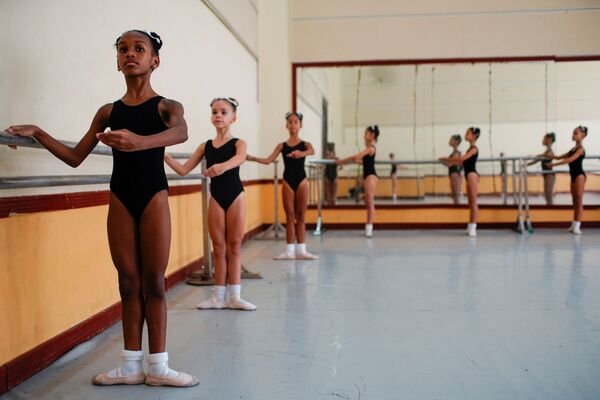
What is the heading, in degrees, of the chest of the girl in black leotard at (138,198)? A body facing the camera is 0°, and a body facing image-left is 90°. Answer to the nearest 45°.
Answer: approximately 0°

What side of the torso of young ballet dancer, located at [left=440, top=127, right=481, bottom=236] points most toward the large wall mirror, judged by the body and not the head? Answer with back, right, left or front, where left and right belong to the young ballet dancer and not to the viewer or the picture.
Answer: right

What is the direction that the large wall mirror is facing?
toward the camera

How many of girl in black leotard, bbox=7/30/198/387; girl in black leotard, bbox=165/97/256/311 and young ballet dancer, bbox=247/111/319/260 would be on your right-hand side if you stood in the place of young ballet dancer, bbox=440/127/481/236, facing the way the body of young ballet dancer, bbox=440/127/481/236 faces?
0

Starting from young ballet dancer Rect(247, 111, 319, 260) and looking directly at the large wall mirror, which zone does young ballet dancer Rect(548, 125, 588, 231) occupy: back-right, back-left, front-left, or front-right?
front-right

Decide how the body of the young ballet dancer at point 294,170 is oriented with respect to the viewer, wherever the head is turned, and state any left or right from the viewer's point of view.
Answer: facing the viewer

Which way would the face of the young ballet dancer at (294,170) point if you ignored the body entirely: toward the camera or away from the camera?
toward the camera

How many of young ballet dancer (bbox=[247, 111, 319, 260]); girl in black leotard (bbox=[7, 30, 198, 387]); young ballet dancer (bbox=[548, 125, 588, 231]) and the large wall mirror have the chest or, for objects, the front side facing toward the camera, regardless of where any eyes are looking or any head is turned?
3

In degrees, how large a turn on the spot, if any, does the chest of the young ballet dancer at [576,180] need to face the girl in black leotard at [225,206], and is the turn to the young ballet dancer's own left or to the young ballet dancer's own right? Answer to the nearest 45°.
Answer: approximately 90° to the young ballet dancer's own left

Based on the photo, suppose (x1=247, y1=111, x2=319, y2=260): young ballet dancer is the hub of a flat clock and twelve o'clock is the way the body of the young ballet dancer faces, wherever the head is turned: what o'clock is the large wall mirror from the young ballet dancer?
The large wall mirror is roughly at 7 o'clock from the young ballet dancer.

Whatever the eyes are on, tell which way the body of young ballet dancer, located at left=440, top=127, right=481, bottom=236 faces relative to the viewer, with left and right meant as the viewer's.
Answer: facing to the left of the viewer

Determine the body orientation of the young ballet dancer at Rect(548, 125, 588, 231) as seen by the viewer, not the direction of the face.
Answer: to the viewer's left

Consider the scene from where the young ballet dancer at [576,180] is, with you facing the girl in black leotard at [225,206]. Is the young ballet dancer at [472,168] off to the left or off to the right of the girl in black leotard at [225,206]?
right
